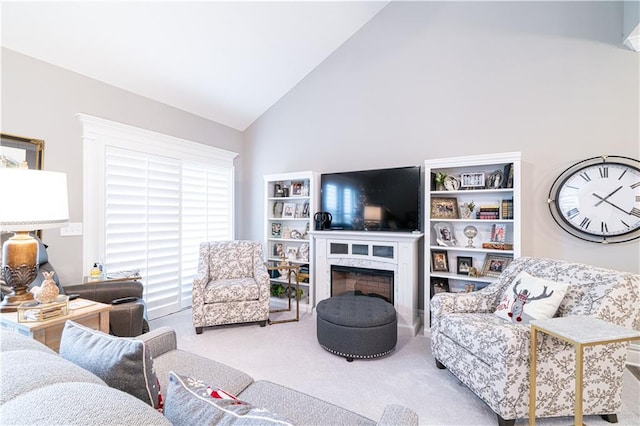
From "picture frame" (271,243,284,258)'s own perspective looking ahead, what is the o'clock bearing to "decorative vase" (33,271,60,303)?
The decorative vase is roughly at 1 o'clock from the picture frame.

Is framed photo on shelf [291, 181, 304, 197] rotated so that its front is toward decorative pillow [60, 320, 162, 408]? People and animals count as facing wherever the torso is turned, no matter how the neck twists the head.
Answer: yes

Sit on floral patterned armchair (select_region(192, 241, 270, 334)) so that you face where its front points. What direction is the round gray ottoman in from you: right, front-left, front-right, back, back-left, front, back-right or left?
front-left

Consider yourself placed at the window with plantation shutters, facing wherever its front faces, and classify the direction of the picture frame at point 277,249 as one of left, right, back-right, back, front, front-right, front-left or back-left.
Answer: front-left

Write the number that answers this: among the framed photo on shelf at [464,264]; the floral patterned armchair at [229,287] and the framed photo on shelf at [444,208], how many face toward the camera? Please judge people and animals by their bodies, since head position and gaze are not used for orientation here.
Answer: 3

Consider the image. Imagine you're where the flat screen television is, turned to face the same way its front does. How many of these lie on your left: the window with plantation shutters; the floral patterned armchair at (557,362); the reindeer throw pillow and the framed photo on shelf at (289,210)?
2

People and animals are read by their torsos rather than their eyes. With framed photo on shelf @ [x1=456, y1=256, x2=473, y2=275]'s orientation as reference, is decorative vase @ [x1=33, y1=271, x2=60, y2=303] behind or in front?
in front

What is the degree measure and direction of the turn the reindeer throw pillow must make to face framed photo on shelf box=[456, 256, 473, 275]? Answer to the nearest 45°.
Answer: approximately 90° to its right

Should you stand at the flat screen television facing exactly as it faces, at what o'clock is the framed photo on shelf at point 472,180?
The framed photo on shelf is roughly at 8 o'clock from the flat screen television.

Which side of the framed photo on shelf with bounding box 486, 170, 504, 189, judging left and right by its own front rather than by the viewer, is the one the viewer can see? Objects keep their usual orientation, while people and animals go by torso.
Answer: front

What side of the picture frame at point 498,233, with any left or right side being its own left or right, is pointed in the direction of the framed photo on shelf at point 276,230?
right

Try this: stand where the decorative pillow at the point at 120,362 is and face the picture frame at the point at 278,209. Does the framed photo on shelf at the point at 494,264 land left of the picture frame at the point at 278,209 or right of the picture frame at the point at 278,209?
right

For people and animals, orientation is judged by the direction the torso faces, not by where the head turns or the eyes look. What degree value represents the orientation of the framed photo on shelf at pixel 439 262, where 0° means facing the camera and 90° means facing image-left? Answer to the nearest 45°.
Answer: approximately 0°

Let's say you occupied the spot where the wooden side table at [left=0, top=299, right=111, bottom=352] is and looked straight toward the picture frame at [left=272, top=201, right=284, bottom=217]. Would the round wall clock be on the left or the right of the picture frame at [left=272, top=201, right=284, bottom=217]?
right

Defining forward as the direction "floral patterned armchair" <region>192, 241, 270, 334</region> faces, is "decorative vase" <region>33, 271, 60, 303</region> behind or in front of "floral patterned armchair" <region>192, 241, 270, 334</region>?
in front

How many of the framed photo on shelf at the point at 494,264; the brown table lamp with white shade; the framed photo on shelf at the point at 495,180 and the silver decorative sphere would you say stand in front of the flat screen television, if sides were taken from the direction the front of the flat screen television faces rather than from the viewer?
1

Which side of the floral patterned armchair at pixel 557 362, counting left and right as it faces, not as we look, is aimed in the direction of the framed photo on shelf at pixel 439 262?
right

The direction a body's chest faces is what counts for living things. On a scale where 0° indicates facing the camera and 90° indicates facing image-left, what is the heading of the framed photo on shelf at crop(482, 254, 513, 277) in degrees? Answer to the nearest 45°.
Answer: approximately 45°

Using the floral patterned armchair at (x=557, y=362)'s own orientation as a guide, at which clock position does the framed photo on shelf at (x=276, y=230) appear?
The framed photo on shelf is roughly at 2 o'clock from the floral patterned armchair.

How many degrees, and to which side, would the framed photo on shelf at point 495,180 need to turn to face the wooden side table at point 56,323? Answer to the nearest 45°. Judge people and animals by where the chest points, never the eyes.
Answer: approximately 45° to its right
